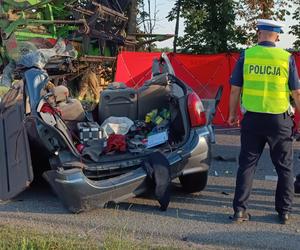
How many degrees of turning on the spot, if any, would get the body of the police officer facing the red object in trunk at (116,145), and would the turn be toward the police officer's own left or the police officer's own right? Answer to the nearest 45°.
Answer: approximately 90° to the police officer's own left

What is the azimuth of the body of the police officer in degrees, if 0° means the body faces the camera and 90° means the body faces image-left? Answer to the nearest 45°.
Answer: approximately 180°

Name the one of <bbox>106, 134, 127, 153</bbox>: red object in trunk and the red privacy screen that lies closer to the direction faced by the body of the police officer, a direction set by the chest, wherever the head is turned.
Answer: the red privacy screen

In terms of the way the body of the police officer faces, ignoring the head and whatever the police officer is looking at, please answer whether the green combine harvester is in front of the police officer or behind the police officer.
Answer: in front

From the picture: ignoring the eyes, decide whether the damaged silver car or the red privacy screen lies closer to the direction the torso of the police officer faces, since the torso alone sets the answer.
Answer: the red privacy screen

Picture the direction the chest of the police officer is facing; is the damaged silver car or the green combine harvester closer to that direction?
the green combine harvester

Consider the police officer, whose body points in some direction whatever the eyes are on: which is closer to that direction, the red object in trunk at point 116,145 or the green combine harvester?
the green combine harvester

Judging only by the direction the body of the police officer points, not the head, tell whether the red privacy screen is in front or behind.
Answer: in front

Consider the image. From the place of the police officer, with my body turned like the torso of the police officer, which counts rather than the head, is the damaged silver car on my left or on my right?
on my left
